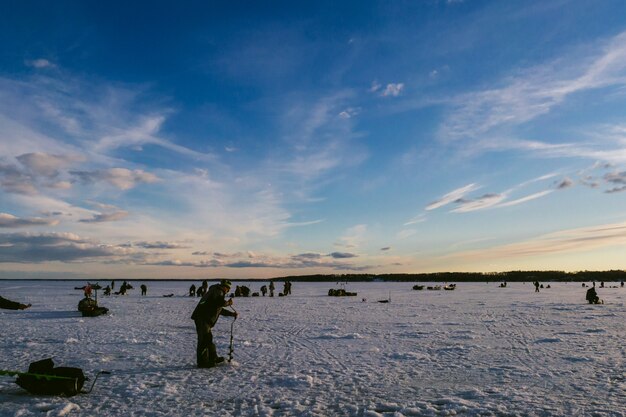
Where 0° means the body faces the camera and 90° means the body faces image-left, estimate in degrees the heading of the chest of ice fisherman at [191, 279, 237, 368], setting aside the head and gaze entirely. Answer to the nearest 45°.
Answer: approximately 270°

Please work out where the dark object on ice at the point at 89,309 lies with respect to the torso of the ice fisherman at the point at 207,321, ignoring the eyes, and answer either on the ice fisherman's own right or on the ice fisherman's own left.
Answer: on the ice fisherman's own left

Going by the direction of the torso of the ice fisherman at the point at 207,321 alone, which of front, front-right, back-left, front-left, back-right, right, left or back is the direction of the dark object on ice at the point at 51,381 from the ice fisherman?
back-right
